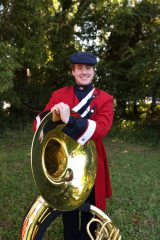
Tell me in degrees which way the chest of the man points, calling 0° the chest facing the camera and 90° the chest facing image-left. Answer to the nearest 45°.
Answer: approximately 0°
